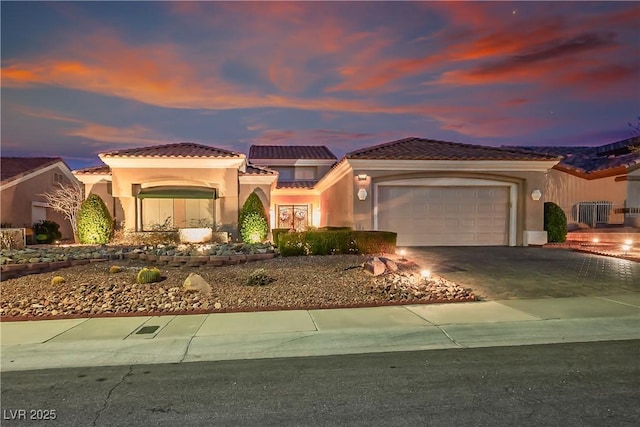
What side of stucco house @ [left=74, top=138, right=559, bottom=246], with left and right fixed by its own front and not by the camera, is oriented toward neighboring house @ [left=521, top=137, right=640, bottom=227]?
left

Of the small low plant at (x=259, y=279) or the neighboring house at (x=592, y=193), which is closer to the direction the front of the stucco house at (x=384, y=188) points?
the small low plant

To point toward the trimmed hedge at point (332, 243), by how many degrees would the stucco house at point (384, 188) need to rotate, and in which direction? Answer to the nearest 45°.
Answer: approximately 45° to its right

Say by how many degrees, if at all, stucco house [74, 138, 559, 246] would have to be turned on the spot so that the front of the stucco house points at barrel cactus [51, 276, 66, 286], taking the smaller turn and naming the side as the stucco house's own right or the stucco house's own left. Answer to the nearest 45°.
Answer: approximately 45° to the stucco house's own right

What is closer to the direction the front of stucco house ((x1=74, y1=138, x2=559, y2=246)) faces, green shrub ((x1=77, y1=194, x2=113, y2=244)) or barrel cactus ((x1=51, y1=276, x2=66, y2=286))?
the barrel cactus

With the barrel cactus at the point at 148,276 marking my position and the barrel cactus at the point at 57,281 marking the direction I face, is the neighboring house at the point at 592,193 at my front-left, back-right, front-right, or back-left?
back-right

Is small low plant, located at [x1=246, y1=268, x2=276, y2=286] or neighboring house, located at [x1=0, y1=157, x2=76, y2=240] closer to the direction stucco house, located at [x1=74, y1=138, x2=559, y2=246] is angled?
the small low plant

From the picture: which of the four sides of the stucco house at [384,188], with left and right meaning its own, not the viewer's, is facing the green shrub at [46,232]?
right

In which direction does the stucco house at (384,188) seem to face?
toward the camera

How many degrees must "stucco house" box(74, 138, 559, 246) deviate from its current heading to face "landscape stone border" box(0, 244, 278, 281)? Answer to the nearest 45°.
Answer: approximately 45° to its right

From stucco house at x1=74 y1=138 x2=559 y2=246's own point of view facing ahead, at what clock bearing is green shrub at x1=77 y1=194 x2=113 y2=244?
The green shrub is roughly at 3 o'clock from the stucco house.

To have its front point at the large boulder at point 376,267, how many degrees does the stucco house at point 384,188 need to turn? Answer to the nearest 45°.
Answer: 0° — it already faces it
